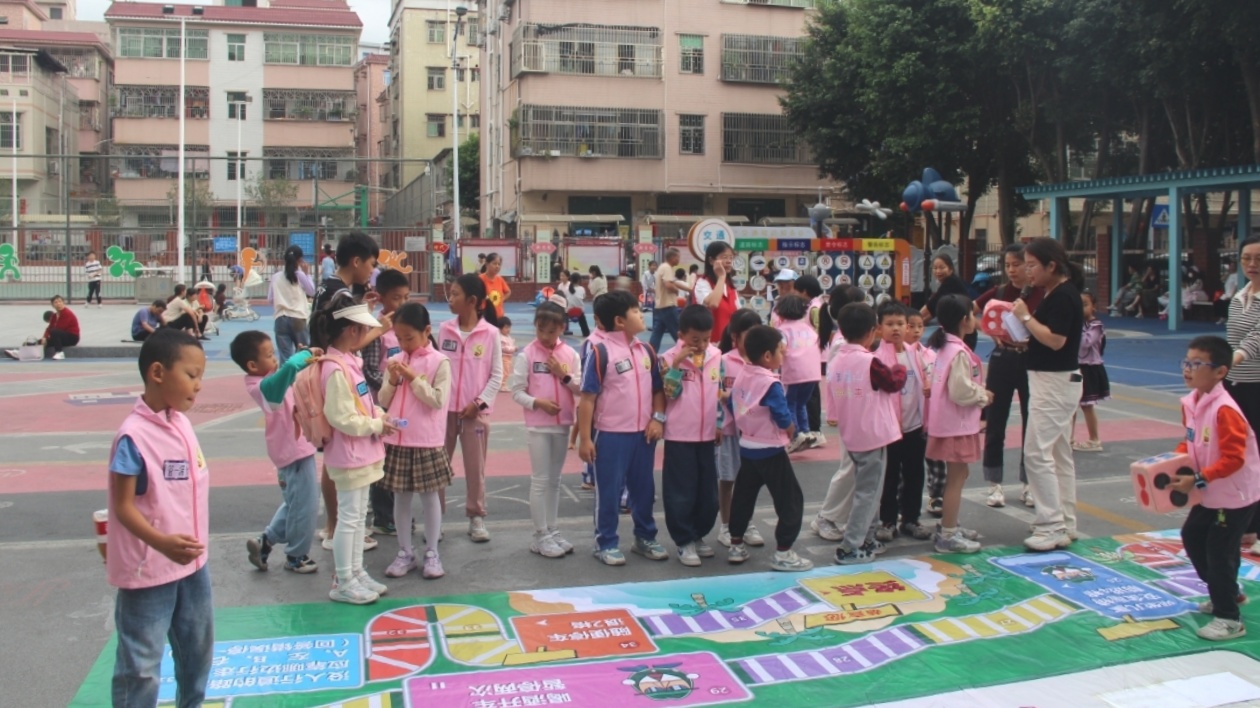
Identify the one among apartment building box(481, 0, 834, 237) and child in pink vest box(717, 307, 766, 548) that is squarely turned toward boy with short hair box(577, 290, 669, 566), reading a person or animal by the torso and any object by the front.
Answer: the apartment building

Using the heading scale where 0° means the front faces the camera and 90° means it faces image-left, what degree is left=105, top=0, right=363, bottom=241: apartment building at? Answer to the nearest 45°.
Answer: approximately 0°

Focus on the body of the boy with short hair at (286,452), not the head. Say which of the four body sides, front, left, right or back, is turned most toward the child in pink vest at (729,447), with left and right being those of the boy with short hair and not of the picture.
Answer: front

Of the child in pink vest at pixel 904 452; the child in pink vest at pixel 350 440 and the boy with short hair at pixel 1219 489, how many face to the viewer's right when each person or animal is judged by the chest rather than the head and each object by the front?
1

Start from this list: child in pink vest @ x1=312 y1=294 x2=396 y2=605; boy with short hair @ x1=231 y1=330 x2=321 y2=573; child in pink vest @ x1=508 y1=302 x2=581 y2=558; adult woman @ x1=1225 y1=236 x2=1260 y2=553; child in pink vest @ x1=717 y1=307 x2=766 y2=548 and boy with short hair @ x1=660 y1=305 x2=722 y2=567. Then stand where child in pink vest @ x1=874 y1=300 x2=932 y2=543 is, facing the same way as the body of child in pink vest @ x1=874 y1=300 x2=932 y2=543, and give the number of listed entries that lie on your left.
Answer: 1

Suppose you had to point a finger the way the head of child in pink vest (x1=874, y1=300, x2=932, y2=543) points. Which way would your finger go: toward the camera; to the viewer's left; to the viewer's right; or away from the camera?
toward the camera

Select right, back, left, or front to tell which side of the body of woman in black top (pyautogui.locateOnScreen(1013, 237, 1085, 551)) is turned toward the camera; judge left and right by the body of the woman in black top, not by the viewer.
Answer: left

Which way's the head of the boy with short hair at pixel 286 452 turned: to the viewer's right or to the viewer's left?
to the viewer's right

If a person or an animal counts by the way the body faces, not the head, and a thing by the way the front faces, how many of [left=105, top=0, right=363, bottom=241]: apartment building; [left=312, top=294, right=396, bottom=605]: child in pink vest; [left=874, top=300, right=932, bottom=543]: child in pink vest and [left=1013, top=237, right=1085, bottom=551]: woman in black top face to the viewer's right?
1

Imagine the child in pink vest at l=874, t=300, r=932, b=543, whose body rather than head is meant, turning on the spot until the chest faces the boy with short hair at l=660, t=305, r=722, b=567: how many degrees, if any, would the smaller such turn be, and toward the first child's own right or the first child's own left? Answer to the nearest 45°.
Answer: approximately 45° to the first child's own right

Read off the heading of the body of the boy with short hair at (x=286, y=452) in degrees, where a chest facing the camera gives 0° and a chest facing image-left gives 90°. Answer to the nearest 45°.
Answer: approximately 270°

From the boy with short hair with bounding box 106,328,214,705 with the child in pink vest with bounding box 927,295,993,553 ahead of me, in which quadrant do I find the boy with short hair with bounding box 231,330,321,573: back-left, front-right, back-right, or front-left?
front-left

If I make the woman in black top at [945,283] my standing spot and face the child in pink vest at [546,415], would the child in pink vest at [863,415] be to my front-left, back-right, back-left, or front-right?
front-left
